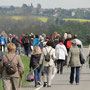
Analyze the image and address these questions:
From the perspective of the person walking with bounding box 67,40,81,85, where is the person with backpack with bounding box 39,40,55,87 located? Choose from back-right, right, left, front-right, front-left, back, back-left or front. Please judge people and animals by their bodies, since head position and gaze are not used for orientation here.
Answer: back-left

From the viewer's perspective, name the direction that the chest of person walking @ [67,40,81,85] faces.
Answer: away from the camera

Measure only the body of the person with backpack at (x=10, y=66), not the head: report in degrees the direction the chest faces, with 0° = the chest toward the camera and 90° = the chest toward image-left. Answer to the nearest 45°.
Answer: approximately 180°

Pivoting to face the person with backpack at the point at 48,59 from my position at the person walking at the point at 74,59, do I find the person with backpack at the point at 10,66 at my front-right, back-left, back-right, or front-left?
front-left

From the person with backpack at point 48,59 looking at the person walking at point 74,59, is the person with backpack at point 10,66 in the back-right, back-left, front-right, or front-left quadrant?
back-right

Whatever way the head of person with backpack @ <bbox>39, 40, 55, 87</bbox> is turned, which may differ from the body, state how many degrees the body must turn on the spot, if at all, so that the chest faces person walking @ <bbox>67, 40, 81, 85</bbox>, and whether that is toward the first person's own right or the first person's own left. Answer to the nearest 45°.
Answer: approximately 45° to the first person's own right

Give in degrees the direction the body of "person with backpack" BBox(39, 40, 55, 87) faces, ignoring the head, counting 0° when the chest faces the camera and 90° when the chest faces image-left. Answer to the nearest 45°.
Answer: approximately 180°

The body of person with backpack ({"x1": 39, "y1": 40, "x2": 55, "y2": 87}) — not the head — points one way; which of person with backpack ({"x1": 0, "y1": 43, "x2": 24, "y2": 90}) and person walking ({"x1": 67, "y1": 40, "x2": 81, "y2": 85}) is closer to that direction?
the person walking

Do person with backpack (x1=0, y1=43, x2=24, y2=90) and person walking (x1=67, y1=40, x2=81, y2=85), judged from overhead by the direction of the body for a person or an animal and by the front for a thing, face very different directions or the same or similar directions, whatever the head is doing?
same or similar directions

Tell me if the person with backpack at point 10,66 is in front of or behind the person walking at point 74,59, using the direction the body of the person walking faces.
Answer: behind
